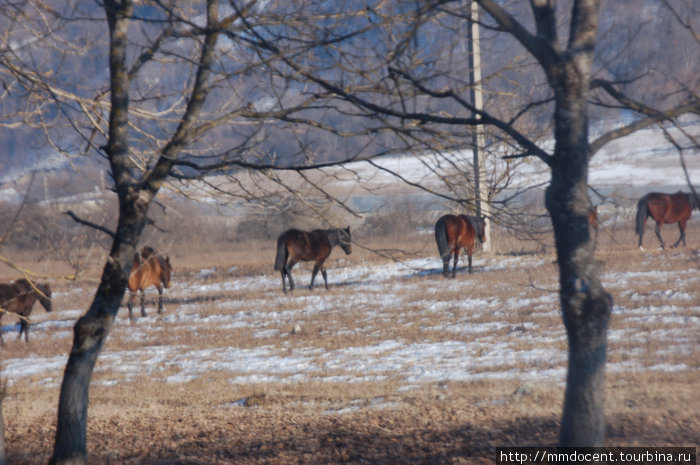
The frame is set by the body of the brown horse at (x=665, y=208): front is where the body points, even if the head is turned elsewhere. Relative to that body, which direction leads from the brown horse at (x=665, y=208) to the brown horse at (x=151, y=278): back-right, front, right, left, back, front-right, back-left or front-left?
back-right

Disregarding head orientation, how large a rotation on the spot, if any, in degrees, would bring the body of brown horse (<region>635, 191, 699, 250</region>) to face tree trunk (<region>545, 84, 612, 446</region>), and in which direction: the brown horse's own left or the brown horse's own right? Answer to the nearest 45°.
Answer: approximately 90° to the brown horse's own right

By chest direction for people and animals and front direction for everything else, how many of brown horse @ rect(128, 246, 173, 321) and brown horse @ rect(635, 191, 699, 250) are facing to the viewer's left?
0

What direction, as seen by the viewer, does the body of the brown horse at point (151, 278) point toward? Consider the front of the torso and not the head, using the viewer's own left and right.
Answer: facing away from the viewer and to the right of the viewer

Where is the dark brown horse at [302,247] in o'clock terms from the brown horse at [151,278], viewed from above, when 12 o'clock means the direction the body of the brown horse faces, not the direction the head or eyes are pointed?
The dark brown horse is roughly at 1 o'clock from the brown horse.

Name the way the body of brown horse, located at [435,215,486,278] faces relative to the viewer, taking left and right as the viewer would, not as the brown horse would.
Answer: facing away from the viewer and to the right of the viewer

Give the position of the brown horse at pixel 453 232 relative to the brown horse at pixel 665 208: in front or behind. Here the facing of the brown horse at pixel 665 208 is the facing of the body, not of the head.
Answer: behind

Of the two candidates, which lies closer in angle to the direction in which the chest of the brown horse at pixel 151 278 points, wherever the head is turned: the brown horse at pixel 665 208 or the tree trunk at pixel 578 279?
the brown horse

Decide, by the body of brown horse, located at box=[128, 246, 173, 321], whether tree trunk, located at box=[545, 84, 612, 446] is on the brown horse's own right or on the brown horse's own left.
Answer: on the brown horse's own right

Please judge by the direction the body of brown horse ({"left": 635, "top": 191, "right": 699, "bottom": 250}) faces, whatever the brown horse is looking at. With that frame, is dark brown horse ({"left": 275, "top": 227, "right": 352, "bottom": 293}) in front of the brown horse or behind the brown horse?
behind

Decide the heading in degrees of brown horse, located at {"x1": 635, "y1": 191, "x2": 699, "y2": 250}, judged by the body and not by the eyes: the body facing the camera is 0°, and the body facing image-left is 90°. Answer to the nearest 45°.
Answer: approximately 270°
